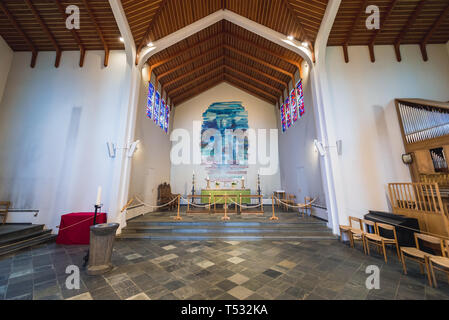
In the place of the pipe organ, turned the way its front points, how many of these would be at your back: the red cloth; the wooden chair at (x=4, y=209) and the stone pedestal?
0

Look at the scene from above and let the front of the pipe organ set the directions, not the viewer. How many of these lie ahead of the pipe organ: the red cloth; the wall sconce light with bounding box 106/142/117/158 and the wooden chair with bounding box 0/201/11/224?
3

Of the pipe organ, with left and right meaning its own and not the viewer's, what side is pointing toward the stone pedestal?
front

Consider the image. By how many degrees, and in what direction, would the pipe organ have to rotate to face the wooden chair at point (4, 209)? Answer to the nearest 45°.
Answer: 0° — it already faces it

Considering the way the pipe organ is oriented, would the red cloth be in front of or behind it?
in front

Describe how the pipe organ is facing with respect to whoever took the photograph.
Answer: facing the viewer and to the left of the viewer

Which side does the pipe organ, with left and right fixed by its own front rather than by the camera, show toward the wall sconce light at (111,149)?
front
